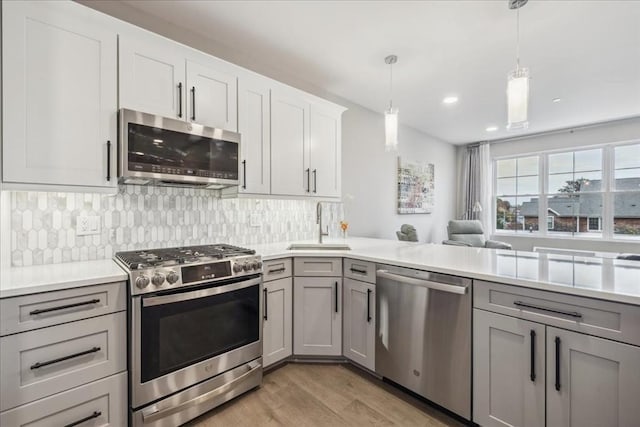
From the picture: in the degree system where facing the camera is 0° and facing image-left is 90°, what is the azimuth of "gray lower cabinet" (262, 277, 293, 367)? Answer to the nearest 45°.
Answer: approximately 315°

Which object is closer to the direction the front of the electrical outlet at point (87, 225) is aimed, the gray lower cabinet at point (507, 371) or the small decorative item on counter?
the gray lower cabinet

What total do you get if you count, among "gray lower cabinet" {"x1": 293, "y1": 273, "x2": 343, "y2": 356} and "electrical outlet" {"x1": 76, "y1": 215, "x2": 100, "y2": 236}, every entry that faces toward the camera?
2

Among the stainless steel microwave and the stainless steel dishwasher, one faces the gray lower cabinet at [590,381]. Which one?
the stainless steel microwave

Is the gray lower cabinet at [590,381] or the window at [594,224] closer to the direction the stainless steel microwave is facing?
the gray lower cabinet

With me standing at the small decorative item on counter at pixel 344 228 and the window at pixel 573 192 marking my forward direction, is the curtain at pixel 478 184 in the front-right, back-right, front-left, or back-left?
front-left

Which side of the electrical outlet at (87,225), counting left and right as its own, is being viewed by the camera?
front

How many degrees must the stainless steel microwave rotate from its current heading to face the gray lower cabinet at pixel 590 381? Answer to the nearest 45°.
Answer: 0° — it already faces it

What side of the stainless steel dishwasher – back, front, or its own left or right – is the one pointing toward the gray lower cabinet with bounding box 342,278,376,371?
right

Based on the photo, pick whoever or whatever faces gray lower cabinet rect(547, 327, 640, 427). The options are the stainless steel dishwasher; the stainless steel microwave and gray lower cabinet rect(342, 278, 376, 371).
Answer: the stainless steel microwave

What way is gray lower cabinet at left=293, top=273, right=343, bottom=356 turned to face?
toward the camera

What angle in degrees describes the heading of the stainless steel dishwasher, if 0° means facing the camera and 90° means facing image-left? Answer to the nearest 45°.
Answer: approximately 45°

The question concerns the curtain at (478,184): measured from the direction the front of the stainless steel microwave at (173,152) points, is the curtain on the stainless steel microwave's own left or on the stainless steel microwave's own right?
on the stainless steel microwave's own left

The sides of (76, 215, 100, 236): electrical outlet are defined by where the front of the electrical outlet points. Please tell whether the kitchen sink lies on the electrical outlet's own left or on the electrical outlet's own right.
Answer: on the electrical outlet's own left
